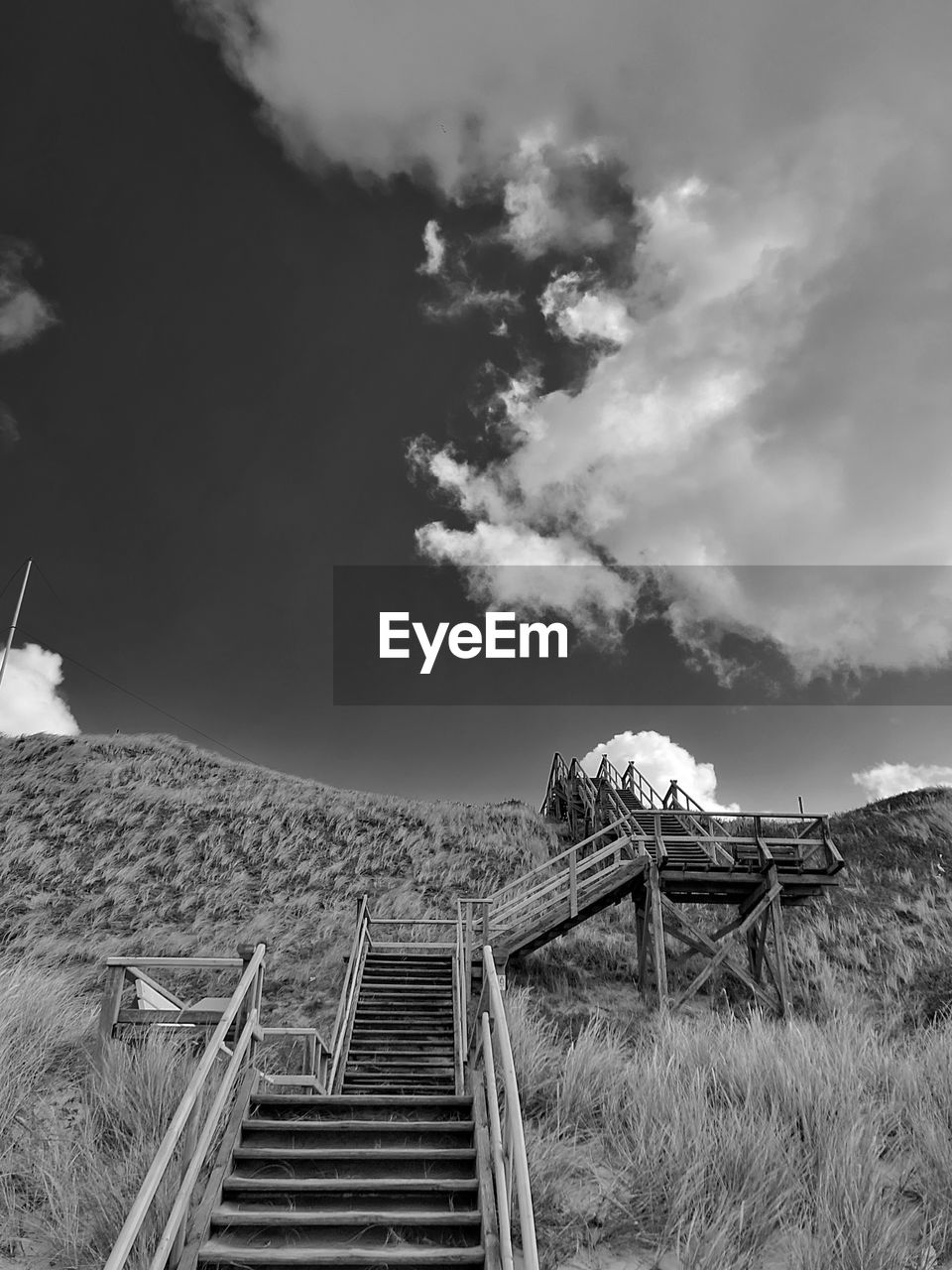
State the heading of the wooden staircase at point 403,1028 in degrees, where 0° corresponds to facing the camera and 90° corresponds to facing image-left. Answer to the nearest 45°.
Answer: approximately 0°
